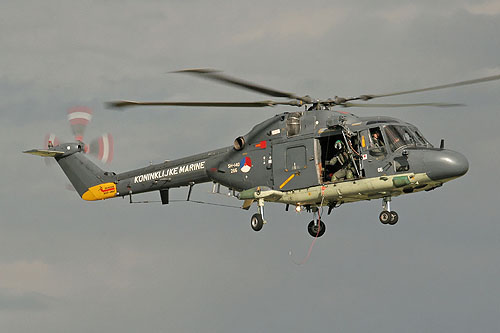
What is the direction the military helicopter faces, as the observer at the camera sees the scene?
facing the viewer and to the right of the viewer

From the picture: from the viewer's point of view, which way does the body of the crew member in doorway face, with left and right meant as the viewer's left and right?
facing the viewer and to the left of the viewer
